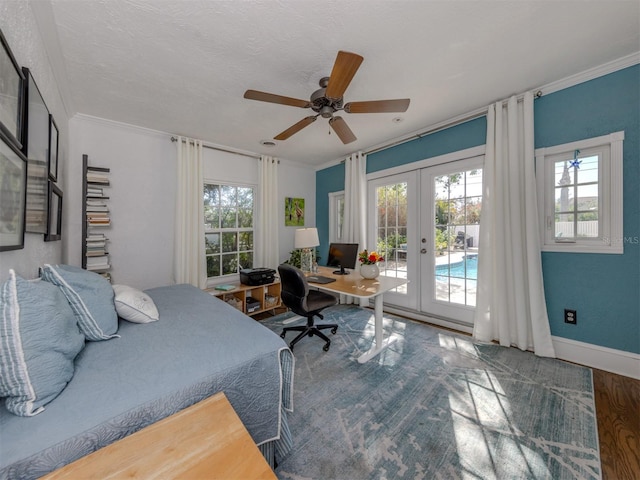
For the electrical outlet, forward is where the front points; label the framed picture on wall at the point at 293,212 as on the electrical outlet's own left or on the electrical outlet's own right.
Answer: on the electrical outlet's own right

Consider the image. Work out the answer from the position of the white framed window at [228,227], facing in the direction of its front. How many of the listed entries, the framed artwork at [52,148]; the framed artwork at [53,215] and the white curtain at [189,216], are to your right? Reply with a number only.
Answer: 3

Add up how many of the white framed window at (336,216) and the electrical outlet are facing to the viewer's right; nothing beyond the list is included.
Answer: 0

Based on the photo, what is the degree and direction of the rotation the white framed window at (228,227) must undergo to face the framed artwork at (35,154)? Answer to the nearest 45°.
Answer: approximately 90° to its right

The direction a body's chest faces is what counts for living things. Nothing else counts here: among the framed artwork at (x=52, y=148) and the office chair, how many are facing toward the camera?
0

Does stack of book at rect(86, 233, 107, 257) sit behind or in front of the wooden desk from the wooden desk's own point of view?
in front

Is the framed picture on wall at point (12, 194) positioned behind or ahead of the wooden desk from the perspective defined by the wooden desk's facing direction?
ahead
